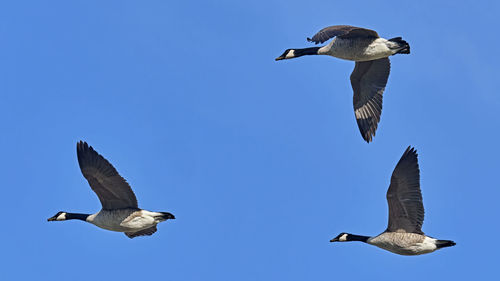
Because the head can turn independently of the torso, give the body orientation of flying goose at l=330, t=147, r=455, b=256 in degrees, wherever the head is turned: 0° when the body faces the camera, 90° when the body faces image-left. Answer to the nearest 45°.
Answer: approximately 90°

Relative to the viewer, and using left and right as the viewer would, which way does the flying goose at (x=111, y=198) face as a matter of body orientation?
facing to the left of the viewer

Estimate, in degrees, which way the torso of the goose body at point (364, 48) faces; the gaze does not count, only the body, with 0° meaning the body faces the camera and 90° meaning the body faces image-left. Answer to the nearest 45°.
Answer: approximately 90°

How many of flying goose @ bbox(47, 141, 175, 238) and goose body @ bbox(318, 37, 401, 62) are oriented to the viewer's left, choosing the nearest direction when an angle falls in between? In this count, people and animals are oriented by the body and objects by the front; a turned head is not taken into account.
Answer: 2

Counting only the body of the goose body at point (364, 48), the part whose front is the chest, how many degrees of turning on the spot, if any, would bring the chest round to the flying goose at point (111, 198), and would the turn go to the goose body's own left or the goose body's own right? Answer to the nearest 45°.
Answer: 0° — it already faces it

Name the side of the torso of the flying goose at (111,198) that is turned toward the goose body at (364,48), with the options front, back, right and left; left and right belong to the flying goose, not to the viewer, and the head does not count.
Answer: back
